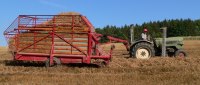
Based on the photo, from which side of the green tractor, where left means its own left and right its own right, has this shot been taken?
right

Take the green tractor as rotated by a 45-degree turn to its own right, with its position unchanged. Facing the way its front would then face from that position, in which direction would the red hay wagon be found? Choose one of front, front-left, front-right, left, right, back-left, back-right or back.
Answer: right

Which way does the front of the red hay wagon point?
to the viewer's right
